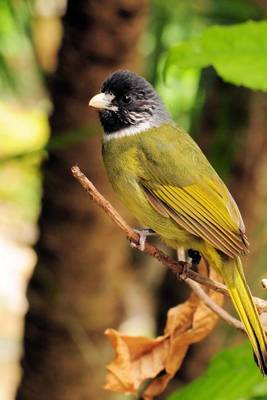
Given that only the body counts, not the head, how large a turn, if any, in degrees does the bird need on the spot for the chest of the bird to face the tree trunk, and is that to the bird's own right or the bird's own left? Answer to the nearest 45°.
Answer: approximately 45° to the bird's own right

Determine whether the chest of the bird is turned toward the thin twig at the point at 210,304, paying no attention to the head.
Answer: no

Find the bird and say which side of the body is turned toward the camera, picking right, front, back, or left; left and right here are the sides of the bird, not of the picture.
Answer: left

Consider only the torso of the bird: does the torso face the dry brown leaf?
no
